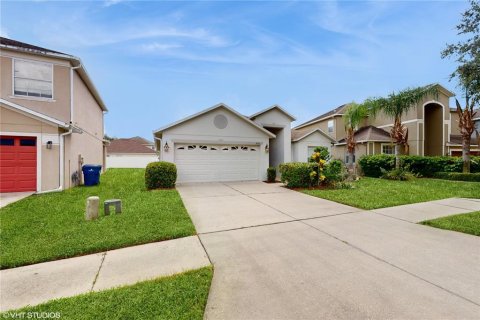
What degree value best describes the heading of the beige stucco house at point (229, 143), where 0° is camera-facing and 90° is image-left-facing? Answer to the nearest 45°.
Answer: approximately 0°

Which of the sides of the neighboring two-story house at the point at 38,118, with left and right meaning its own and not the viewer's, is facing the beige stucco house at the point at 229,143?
left

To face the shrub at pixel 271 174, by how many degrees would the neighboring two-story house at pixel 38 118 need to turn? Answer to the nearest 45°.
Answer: approximately 90° to its left

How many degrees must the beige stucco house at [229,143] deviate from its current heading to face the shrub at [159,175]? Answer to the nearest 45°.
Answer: approximately 45° to its right

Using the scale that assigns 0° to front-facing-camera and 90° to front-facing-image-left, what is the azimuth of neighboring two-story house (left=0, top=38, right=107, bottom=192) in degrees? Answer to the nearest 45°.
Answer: approximately 0°

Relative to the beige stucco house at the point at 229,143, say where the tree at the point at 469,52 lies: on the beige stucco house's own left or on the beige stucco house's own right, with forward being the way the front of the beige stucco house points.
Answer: on the beige stucco house's own left

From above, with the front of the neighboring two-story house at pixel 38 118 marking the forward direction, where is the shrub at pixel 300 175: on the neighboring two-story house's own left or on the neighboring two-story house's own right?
on the neighboring two-story house's own left

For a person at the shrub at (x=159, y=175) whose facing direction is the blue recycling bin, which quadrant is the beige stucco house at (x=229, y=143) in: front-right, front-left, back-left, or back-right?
back-right

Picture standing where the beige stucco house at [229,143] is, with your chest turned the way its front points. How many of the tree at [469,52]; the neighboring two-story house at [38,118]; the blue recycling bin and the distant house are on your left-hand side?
1

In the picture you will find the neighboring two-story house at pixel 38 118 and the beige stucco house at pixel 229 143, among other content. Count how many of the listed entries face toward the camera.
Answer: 2

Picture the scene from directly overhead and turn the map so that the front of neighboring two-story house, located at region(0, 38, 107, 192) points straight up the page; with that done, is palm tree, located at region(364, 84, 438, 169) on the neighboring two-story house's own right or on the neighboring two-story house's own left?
on the neighboring two-story house's own left
